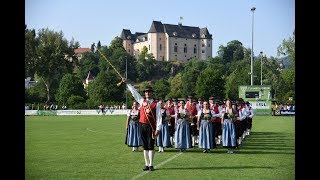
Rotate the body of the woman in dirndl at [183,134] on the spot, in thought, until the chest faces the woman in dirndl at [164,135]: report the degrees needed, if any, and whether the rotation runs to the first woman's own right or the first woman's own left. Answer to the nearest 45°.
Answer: approximately 135° to the first woman's own right

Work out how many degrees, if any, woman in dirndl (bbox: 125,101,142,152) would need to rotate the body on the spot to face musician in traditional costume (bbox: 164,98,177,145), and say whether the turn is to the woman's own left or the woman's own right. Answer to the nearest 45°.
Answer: approximately 135° to the woman's own left

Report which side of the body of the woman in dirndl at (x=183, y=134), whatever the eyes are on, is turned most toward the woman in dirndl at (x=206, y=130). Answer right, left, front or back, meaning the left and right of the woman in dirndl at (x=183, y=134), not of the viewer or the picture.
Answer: left

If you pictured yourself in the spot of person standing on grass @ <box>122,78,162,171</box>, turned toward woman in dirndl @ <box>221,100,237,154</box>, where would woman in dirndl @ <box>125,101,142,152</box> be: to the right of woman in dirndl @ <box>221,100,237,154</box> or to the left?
left

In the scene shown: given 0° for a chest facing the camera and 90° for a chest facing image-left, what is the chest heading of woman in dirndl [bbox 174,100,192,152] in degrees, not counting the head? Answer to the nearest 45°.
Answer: approximately 0°

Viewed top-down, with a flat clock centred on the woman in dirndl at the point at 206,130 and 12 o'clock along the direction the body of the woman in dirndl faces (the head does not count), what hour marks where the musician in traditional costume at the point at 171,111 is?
The musician in traditional costume is roughly at 5 o'clock from the woman in dirndl.

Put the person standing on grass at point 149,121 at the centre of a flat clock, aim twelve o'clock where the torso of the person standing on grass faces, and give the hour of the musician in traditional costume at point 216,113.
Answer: The musician in traditional costume is roughly at 7 o'clock from the person standing on grass.
